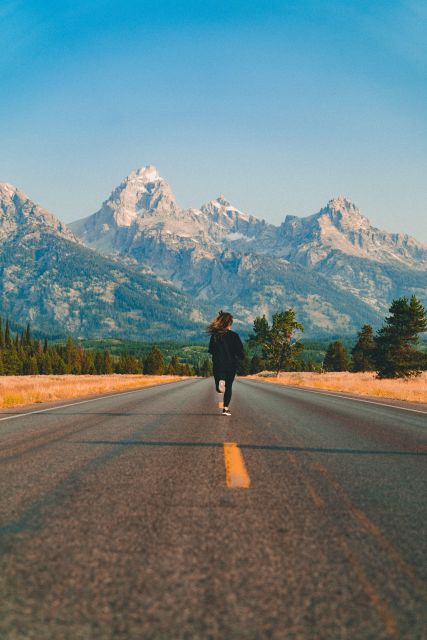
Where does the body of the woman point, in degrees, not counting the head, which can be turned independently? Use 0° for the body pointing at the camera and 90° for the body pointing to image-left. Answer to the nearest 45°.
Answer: approximately 180°
